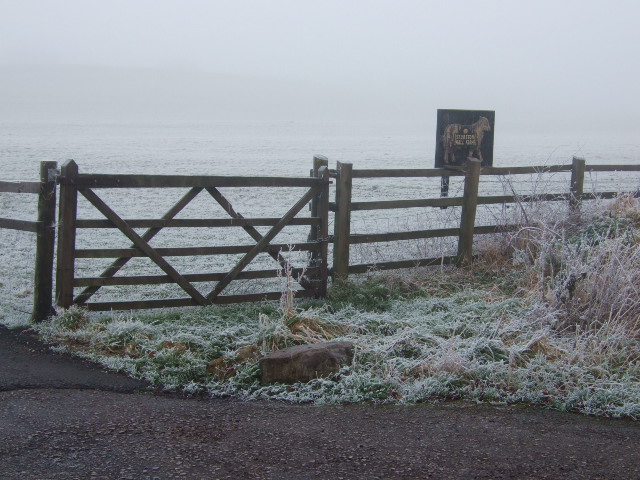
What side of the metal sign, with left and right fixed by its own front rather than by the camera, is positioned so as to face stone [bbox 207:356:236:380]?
front

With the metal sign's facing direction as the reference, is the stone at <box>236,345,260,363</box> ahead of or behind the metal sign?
ahead

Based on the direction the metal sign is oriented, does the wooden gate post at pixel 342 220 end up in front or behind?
in front

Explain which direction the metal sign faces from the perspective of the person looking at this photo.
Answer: facing the viewer

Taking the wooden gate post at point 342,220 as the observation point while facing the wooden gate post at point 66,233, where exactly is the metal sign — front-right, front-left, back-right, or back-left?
back-right

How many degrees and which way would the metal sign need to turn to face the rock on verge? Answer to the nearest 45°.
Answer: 0° — it already faces it

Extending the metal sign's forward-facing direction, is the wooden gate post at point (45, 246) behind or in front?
in front
